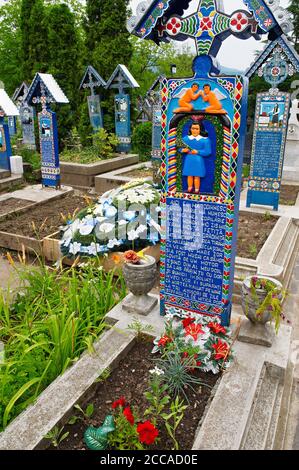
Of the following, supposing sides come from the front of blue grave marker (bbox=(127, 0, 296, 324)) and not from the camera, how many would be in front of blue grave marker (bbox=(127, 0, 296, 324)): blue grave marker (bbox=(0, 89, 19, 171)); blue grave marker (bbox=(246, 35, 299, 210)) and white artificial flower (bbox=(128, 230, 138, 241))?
0

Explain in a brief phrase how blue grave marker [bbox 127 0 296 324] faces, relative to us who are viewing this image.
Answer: facing the viewer

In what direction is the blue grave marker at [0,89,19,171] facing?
toward the camera

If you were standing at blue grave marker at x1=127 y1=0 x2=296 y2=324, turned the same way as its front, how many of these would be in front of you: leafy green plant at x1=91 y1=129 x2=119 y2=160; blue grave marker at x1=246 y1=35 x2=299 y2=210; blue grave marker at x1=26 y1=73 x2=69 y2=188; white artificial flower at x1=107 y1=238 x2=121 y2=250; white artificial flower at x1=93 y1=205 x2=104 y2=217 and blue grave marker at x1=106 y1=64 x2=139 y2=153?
0

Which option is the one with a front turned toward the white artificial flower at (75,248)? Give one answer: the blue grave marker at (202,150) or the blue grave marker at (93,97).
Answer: the blue grave marker at (93,97)

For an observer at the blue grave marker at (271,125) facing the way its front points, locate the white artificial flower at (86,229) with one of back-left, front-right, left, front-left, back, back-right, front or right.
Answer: front-right

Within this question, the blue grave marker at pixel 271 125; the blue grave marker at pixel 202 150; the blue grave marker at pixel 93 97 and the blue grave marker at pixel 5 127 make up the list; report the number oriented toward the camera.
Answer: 4

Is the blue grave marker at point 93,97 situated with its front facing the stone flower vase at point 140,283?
yes

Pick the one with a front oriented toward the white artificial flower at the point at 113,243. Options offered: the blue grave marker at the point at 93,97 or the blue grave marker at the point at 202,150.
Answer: the blue grave marker at the point at 93,97

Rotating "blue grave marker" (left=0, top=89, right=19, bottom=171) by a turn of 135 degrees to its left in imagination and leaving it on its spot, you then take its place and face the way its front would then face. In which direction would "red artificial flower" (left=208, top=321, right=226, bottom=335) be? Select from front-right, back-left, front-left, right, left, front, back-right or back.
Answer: back-right

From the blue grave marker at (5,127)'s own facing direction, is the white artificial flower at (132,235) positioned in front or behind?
in front

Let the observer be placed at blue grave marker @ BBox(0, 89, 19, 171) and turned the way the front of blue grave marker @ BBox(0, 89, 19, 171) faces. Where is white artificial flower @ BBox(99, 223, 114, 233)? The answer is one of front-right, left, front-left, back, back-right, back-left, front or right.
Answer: front

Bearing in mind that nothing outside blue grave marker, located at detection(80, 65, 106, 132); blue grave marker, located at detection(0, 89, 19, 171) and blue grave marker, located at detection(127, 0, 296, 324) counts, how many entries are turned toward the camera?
3

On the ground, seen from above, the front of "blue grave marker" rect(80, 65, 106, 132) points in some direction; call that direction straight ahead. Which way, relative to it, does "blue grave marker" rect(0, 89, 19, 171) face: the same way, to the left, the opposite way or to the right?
the same way

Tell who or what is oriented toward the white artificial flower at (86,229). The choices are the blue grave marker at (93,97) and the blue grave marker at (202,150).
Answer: the blue grave marker at (93,97)

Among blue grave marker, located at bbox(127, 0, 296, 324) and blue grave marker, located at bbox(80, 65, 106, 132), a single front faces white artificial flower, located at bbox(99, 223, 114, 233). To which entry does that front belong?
blue grave marker, located at bbox(80, 65, 106, 132)
